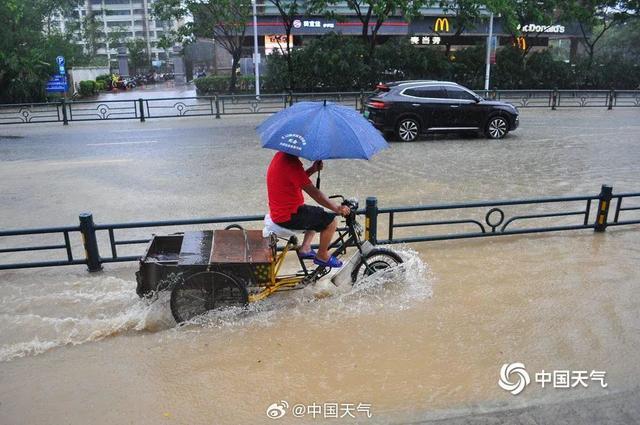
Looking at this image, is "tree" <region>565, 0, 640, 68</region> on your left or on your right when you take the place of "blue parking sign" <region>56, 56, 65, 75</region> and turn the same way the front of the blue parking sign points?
on your left

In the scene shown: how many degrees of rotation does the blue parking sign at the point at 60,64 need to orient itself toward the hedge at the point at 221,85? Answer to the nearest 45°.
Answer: approximately 90° to its left

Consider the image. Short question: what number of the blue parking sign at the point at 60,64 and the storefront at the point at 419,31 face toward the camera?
2

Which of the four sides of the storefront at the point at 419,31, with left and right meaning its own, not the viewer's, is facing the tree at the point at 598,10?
left

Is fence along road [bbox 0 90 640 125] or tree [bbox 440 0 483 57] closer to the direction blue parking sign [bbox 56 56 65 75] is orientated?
the fence along road

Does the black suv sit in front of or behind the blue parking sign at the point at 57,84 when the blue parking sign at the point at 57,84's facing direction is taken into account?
in front

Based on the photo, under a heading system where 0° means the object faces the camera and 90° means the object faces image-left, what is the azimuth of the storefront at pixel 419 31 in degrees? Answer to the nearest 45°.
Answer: approximately 0°

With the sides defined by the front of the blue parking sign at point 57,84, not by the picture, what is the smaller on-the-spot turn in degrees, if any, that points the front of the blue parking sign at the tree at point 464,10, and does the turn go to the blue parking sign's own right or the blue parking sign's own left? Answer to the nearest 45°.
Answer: approximately 45° to the blue parking sign's own left

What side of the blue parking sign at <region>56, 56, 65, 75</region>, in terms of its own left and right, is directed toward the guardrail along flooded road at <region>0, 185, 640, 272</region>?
front
